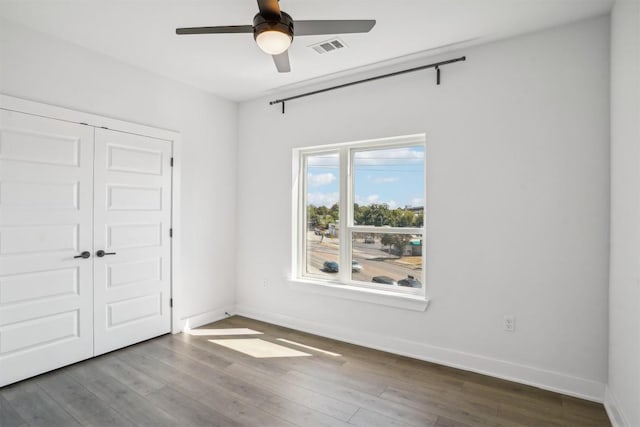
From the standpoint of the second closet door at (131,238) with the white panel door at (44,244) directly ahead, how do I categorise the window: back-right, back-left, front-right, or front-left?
back-left

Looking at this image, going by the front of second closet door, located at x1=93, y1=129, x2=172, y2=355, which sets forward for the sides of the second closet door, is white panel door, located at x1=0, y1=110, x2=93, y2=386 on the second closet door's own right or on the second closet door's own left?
on the second closet door's own right

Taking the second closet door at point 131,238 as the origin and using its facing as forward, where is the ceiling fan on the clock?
The ceiling fan is roughly at 1 o'clock from the second closet door.
